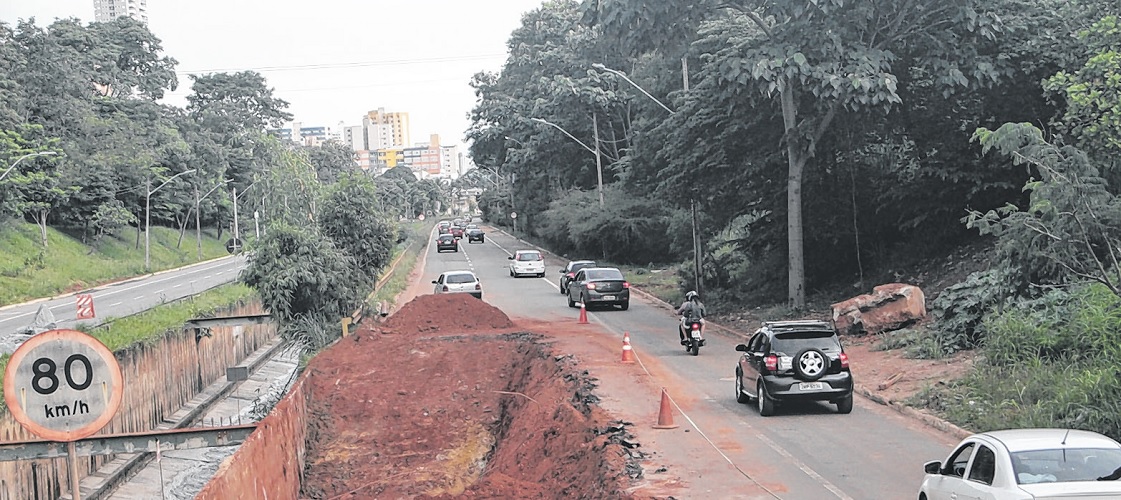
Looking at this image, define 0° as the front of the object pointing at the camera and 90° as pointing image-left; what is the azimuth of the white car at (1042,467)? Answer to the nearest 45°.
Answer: approximately 135°

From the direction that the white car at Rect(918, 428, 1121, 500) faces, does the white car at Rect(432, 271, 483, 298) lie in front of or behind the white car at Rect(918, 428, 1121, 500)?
in front

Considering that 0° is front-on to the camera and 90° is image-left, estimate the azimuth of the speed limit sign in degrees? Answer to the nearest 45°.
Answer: approximately 0°

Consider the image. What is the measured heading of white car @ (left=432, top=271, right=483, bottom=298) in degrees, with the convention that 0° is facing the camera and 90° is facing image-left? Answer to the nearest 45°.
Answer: approximately 180°

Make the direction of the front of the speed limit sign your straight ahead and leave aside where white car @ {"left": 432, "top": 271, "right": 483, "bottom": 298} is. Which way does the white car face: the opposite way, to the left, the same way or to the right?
the opposite way

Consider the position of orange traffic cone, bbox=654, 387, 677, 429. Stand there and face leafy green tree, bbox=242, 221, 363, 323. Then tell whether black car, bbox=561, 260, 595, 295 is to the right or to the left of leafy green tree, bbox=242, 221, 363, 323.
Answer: right

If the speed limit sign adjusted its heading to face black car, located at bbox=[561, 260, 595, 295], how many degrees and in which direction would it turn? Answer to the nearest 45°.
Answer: approximately 135° to its left

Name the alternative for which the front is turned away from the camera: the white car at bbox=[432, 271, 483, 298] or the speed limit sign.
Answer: the white car

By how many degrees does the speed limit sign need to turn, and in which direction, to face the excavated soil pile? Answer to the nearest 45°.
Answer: approximately 135° to its left

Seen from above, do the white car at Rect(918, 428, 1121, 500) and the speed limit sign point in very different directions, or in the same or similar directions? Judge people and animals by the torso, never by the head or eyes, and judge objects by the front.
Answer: very different directions

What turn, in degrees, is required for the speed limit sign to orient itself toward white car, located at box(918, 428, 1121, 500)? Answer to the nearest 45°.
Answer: approximately 45° to its left
